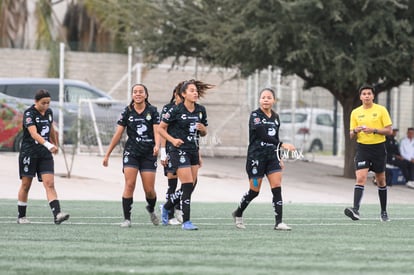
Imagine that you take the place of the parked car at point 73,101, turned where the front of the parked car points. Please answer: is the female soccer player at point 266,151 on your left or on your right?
on your right

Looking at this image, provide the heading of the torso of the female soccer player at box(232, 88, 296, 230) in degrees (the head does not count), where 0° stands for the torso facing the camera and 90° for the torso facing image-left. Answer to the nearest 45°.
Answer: approximately 315°

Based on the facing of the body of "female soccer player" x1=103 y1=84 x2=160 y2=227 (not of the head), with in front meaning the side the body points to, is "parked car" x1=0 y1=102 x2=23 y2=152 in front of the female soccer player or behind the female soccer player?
behind

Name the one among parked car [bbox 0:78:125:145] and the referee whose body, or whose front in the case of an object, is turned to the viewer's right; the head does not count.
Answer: the parked car

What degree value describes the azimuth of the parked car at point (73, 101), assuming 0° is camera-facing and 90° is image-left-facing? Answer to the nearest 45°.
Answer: approximately 270°

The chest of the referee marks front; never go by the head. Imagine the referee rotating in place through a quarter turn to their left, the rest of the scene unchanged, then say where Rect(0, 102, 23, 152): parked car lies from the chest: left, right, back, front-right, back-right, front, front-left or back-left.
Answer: back-left

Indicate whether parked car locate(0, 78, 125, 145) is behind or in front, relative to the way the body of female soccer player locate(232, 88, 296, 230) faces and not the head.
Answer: behind
